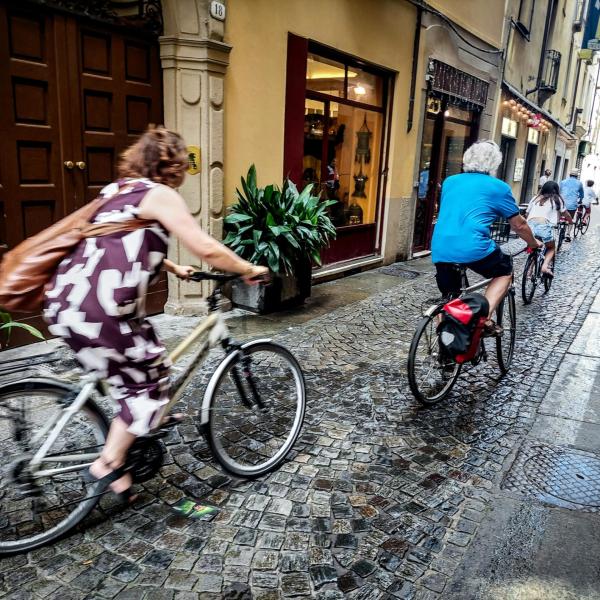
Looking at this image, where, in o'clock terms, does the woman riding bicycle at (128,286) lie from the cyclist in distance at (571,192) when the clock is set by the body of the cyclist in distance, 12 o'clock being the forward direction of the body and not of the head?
The woman riding bicycle is roughly at 6 o'clock from the cyclist in distance.

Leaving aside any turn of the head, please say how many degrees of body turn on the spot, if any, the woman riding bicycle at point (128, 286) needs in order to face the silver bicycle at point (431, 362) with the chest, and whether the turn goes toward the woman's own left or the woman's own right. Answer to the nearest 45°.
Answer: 0° — they already face it

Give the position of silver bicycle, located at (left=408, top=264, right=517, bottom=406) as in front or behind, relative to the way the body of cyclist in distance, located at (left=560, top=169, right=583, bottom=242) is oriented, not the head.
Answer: behind

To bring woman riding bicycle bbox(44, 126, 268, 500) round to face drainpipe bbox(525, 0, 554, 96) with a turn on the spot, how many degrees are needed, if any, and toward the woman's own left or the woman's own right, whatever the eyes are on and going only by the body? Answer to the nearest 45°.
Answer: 0° — they already face it

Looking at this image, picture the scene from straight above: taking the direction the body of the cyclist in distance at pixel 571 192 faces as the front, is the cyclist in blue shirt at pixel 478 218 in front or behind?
behind

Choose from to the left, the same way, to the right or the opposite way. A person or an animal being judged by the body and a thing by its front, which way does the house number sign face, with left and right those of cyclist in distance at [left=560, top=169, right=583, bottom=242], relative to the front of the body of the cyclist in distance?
to the right

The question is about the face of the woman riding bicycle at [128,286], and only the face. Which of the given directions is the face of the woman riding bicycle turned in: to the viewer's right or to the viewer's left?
to the viewer's right

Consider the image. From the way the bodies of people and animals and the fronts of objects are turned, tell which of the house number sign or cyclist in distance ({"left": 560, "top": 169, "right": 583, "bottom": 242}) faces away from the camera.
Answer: the cyclist in distance

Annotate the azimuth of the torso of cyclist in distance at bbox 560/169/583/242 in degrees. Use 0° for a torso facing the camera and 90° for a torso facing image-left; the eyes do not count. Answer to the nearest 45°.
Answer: approximately 180°

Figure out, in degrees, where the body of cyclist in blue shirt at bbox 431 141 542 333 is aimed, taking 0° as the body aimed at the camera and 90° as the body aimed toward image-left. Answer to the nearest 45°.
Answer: approximately 225°

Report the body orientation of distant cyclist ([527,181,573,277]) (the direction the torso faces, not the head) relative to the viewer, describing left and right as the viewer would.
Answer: facing away from the viewer and to the right of the viewer

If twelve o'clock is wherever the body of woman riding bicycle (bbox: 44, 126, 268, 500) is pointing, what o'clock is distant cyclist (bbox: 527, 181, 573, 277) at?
The distant cyclist is roughly at 12 o'clock from the woman riding bicycle.

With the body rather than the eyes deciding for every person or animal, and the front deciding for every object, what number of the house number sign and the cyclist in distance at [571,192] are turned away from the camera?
1

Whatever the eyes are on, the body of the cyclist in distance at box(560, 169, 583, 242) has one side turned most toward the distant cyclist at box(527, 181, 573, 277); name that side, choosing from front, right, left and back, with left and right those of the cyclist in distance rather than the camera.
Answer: back

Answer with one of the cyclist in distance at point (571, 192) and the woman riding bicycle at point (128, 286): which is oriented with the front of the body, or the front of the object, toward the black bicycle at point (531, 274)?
the woman riding bicycle

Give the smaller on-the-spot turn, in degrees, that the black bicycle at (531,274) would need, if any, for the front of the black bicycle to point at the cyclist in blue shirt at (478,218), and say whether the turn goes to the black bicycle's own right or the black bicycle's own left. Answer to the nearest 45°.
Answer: approximately 135° to the black bicycle's own right

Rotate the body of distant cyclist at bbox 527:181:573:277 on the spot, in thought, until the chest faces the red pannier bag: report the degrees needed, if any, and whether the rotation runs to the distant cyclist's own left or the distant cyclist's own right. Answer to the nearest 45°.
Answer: approximately 135° to the distant cyclist's own right
